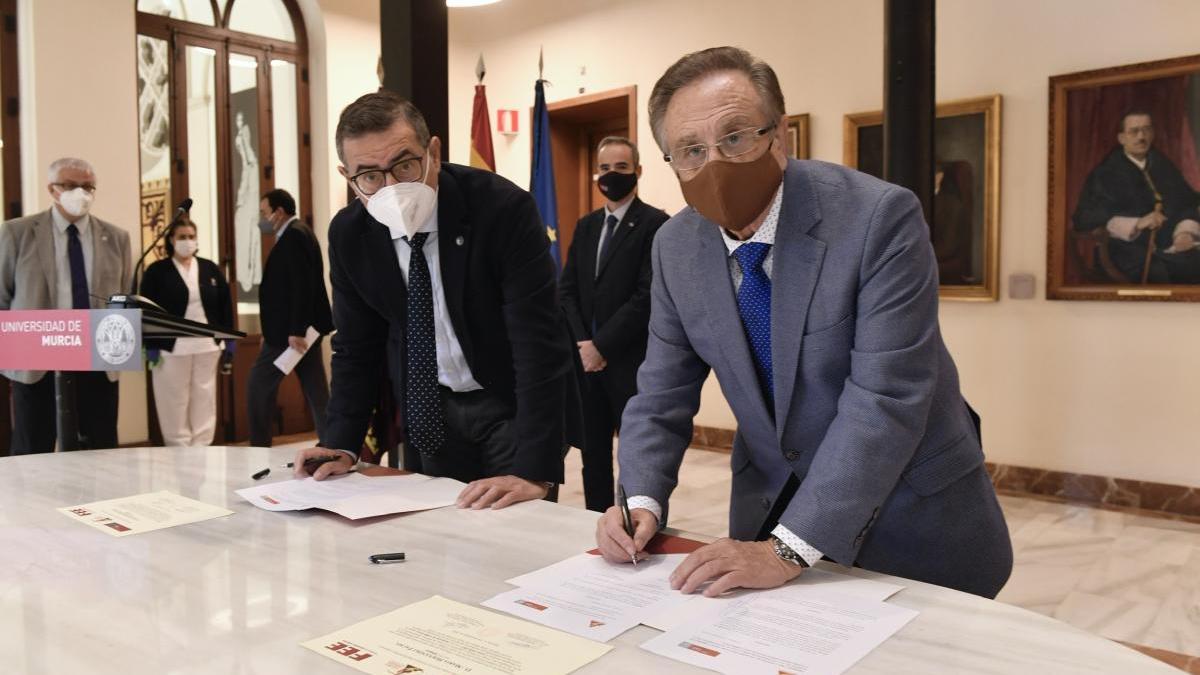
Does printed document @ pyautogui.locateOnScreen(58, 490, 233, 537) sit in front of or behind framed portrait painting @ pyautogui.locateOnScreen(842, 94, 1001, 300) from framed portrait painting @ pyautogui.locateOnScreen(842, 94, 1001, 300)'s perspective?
in front

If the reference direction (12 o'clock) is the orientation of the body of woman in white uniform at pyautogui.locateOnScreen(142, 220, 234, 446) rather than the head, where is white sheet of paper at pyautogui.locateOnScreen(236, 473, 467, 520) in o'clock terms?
The white sheet of paper is roughly at 12 o'clock from the woman in white uniform.

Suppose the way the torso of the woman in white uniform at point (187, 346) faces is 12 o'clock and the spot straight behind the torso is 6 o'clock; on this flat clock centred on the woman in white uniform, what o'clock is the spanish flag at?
The spanish flag is roughly at 9 o'clock from the woman in white uniform.

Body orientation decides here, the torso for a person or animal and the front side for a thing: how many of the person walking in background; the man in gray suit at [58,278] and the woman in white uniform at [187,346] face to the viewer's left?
1

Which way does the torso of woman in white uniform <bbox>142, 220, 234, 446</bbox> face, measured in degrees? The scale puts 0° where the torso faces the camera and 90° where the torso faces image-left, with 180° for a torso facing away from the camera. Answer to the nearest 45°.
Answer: approximately 0°

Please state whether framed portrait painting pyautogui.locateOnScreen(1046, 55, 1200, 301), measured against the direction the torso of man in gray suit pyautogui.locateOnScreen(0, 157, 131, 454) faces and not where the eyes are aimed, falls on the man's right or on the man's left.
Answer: on the man's left

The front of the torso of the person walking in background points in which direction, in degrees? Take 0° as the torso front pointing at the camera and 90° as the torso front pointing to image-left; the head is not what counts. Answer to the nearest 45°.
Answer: approximately 90°

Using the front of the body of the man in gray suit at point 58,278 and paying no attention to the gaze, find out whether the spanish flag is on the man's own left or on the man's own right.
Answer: on the man's own left
